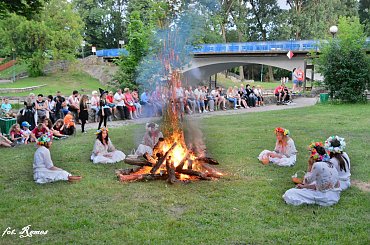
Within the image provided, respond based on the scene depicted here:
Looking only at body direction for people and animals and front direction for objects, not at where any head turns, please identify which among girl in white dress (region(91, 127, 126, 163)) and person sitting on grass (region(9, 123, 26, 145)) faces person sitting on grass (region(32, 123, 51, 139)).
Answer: person sitting on grass (region(9, 123, 26, 145))

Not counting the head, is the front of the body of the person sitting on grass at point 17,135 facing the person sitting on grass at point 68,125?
no

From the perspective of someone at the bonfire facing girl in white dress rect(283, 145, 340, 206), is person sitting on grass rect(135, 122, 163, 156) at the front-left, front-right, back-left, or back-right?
back-left

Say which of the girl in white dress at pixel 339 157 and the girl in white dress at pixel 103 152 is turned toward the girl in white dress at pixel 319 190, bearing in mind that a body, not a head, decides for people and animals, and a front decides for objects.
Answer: the girl in white dress at pixel 103 152

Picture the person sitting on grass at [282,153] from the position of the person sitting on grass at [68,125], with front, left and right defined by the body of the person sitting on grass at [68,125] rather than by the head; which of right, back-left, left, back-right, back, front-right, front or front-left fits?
front

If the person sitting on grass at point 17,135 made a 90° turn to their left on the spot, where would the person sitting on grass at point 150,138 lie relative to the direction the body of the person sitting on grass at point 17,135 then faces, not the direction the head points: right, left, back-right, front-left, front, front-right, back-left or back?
right

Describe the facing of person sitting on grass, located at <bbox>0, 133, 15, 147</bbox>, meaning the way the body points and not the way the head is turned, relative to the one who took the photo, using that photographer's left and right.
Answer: facing to the right of the viewer

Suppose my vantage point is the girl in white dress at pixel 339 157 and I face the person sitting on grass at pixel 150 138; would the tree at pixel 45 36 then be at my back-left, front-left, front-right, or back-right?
front-right

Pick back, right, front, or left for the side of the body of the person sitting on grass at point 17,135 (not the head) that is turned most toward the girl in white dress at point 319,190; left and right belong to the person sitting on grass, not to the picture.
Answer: front

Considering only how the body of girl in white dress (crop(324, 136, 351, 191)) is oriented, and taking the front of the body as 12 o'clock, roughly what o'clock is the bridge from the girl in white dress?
The bridge is roughly at 1 o'clock from the girl in white dress.

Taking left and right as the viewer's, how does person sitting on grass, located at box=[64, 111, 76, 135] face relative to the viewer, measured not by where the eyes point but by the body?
facing the viewer and to the right of the viewer

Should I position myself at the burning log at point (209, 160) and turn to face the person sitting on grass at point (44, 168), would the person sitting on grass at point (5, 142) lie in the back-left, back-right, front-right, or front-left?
front-right

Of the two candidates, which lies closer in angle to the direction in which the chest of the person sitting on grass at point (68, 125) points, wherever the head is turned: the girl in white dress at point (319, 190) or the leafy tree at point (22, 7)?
the girl in white dress

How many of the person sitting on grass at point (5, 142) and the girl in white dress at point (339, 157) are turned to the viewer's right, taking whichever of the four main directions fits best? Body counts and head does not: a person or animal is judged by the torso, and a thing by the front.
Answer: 1

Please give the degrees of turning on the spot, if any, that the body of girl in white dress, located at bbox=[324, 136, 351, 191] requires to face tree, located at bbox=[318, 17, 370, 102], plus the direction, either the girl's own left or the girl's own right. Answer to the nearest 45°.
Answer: approximately 45° to the girl's own right

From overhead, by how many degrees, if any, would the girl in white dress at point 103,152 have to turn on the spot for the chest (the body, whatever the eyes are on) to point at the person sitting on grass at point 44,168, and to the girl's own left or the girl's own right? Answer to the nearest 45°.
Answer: approximately 90° to the girl's own right

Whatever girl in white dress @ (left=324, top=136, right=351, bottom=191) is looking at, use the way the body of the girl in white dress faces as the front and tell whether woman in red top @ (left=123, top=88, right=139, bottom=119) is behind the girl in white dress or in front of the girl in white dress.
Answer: in front
